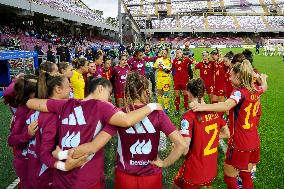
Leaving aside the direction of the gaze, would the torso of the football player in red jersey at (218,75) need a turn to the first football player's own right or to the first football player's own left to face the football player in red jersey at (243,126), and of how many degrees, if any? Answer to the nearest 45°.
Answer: approximately 45° to the first football player's own left

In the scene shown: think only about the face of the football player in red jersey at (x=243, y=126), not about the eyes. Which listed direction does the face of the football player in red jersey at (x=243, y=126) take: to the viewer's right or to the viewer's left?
to the viewer's left

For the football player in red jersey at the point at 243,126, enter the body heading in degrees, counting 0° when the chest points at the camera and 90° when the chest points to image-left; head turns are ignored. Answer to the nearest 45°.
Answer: approximately 135°

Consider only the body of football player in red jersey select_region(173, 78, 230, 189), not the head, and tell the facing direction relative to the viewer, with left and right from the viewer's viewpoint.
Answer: facing away from the viewer and to the left of the viewer

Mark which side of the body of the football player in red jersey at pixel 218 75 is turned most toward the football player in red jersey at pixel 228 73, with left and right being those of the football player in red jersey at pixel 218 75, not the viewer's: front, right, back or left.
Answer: left

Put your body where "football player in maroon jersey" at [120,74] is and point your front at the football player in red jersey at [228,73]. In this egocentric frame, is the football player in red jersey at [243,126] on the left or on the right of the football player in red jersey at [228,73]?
right

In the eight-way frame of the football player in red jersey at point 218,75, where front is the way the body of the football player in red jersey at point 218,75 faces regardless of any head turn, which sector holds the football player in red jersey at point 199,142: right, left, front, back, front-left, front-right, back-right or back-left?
front-left

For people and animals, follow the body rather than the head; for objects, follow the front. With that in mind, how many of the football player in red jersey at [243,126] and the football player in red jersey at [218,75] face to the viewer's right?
0

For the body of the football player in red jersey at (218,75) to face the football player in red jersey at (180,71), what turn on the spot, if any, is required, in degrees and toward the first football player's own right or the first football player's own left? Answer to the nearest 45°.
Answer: approximately 90° to the first football player's own right

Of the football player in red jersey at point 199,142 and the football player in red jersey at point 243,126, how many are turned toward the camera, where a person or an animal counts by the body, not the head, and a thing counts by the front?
0

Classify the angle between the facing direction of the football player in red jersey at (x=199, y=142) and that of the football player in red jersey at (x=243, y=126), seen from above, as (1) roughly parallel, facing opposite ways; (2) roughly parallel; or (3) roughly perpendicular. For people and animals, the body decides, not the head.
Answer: roughly parallel
